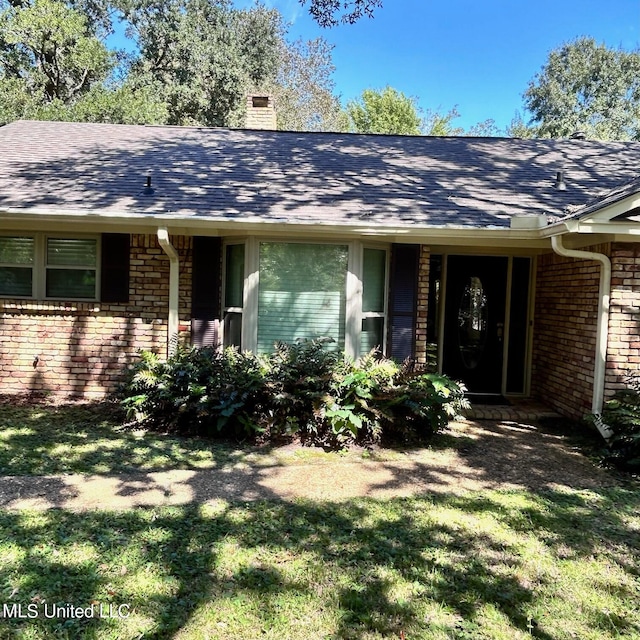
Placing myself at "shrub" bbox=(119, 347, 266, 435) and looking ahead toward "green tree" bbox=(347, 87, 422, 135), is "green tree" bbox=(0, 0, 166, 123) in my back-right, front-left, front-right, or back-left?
front-left

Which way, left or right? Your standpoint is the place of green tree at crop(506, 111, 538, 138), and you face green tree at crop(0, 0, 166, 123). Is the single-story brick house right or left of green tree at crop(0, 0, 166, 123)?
left

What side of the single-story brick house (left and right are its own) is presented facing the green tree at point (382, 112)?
back

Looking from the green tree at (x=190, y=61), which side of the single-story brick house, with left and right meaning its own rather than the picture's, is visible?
back

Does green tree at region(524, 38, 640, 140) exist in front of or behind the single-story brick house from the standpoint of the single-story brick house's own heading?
behind

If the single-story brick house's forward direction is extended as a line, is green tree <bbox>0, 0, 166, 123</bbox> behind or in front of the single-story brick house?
behind

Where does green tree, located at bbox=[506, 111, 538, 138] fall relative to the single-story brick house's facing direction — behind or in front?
behind

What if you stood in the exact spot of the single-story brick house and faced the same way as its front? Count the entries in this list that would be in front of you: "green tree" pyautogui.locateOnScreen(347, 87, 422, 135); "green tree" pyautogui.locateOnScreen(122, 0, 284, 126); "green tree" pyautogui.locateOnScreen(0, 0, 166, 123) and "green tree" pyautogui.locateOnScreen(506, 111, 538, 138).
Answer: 0

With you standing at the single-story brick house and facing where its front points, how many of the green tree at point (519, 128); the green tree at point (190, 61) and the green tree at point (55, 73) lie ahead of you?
0

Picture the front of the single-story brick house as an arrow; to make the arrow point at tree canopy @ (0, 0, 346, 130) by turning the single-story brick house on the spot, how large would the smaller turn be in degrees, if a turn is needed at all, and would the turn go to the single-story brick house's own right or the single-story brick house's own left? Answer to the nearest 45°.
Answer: approximately 135° to the single-story brick house's own right

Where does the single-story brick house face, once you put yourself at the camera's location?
facing the viewer
